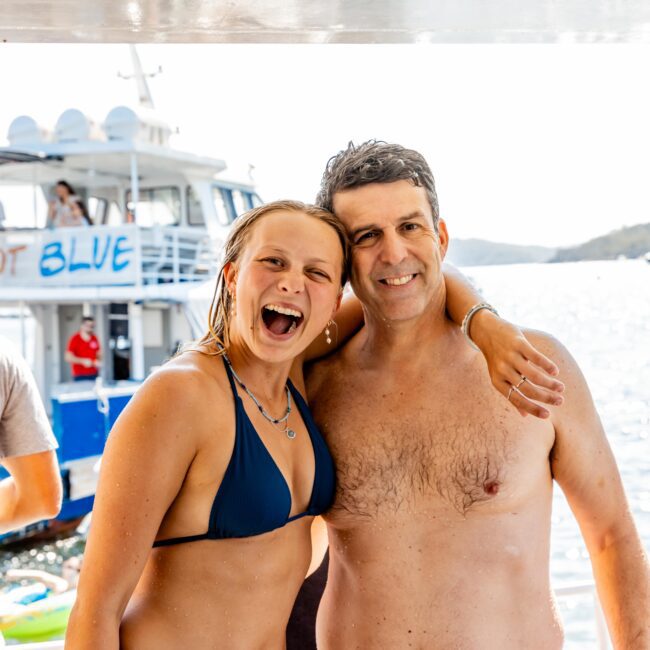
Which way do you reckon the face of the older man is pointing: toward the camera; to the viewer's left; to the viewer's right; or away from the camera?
toward the camera

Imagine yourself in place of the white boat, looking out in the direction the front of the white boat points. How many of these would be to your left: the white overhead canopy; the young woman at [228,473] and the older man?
0

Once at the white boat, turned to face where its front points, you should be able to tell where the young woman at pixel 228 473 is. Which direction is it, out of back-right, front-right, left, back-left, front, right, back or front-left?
front-right

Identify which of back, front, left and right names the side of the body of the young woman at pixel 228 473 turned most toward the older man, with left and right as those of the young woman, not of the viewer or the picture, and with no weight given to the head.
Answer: left

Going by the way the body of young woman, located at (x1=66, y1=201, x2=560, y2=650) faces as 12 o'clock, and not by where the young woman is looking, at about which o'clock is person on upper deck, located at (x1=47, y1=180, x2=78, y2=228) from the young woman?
The person on upper deck is roughly at 7 o'clock from the young woman.

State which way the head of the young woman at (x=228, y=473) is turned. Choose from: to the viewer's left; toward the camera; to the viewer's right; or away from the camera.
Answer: toward the camera

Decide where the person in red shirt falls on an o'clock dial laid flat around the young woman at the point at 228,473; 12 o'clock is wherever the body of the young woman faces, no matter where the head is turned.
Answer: The person in red shirt is roughly at 7 o'clock from the young woman.

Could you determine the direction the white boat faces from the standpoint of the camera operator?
facing the viewer and to the right of the viewer

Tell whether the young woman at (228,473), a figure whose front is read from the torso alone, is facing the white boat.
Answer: no

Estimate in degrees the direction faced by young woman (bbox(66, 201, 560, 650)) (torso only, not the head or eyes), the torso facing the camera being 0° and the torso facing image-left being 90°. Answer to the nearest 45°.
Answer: approximately 315°

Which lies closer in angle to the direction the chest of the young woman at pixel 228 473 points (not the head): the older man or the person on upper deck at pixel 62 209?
the older man

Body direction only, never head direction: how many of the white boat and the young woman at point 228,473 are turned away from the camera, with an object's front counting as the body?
0
